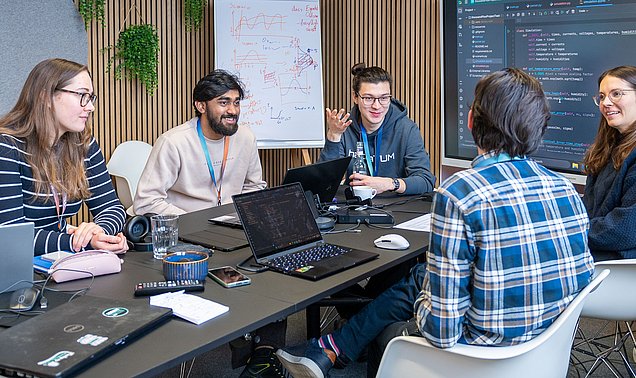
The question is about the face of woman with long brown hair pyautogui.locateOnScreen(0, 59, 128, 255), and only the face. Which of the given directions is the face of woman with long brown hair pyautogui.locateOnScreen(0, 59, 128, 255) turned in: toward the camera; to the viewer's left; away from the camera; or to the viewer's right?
to the viewer's right

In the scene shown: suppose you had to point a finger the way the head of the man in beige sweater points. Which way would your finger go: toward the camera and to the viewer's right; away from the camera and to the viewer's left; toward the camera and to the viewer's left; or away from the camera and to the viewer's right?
toward the camera and to the viewer's right

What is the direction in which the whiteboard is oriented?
toward the camera

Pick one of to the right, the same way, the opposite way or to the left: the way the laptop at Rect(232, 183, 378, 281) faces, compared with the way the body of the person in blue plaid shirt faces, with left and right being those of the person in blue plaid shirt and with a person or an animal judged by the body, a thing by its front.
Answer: the opposite way

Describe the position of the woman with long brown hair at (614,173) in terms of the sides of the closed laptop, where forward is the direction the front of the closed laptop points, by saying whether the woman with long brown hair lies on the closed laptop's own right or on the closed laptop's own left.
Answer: on the closed laptop's own left

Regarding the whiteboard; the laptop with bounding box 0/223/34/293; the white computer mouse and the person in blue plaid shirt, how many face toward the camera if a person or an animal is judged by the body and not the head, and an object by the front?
1

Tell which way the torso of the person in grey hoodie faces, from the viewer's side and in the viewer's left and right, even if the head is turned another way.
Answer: facing the viewer

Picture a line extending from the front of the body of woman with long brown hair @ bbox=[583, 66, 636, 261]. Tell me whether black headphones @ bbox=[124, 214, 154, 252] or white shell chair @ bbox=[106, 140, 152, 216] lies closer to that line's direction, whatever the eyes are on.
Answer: the black headphones

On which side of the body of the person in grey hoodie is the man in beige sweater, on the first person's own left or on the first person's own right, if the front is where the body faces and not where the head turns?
on the first person's own right

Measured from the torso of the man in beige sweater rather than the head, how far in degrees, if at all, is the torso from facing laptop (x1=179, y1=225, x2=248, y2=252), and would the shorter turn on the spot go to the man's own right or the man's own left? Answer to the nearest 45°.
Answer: approximately 45° to the man's own right

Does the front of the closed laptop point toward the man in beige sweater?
no
